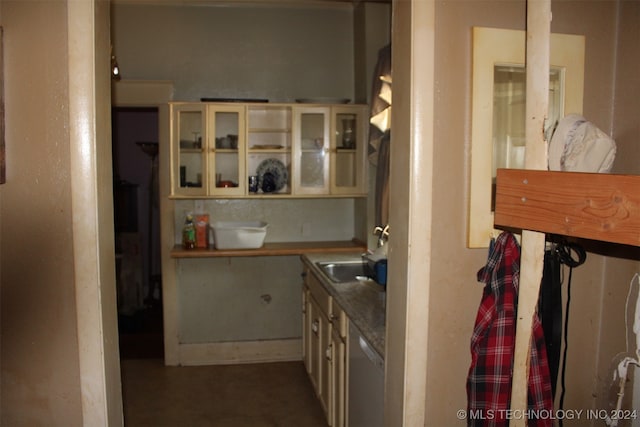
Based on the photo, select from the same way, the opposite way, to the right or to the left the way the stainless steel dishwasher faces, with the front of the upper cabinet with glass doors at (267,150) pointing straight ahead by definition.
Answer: to the right

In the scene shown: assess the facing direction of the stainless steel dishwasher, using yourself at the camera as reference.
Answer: facing to the left of the viewer

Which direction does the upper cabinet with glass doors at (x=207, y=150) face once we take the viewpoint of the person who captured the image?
facing the viewer

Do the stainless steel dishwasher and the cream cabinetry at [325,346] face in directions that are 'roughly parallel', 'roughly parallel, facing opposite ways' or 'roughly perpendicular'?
roughly parallel

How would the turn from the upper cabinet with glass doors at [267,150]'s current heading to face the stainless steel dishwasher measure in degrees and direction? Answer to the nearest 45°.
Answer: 0° — it already faces it

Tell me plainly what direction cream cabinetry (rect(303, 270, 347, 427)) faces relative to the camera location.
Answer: facing to the left of the viewer

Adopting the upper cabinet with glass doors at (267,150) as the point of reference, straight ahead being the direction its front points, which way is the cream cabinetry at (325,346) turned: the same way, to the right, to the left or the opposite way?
to the right

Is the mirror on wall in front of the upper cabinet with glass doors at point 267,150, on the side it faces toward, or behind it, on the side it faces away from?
in front

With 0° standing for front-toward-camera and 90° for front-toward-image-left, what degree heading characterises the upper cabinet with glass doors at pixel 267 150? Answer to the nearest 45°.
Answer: approximately 0°

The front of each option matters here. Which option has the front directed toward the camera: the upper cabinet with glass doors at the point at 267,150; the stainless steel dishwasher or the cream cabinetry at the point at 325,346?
the upper cabinet with glass doors

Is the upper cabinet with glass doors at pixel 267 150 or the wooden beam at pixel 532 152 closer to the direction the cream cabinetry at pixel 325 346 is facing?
the upper cabinet with glass doors

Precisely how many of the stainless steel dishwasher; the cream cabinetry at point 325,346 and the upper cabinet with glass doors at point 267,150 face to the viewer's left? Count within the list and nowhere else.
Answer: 2

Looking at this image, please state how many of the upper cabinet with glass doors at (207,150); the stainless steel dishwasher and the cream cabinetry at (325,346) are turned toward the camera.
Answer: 1
